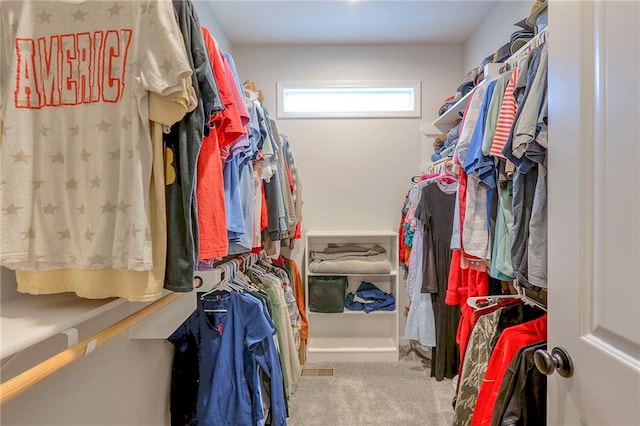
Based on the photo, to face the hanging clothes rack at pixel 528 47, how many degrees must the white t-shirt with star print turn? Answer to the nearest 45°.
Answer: approximately 90° to its left

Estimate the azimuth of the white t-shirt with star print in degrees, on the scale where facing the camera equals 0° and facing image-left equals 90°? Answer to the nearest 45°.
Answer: approximately 0°

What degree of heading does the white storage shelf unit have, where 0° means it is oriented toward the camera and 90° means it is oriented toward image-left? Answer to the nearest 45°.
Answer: approximately 0°

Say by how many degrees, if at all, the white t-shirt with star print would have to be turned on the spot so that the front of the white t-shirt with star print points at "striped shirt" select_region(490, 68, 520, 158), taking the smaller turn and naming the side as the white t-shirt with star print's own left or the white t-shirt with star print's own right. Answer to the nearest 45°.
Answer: approximately 90° to the white t-shirt with star print's own left

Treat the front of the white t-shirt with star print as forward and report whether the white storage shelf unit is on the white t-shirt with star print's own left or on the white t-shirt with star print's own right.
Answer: on the white t-shirt with star print's own left

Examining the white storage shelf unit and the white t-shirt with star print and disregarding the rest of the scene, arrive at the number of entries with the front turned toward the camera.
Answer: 2
